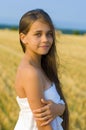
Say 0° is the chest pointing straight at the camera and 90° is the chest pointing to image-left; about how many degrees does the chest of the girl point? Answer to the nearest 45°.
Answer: approximately 270°
